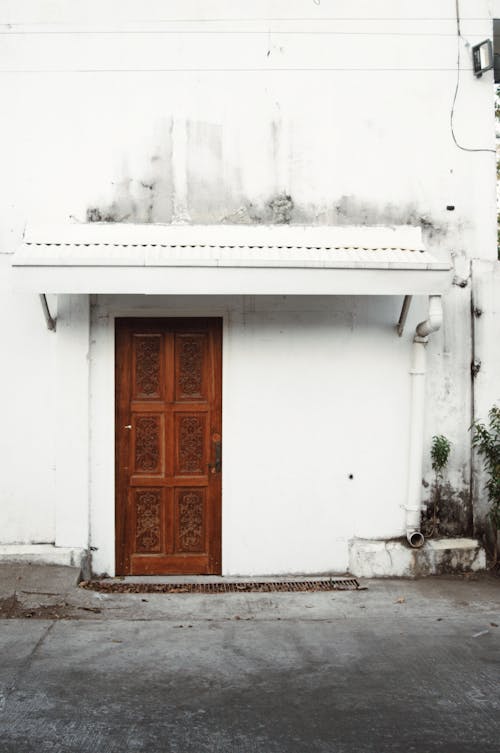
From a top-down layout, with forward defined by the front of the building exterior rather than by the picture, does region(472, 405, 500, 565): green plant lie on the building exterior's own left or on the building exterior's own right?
on the building exterior's own left

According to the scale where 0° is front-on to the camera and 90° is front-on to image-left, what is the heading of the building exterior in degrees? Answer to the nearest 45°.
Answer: approximately 0°
